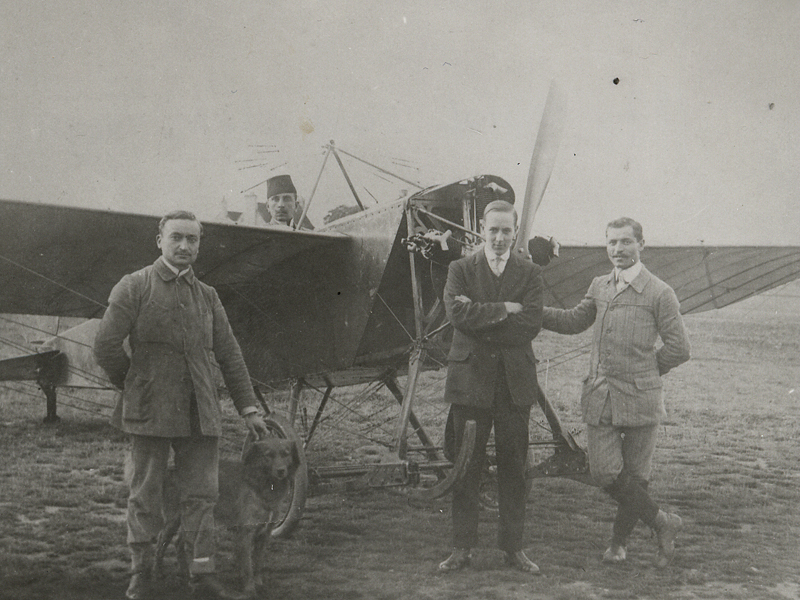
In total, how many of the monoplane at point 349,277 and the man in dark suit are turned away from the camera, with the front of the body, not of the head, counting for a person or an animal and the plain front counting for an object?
0

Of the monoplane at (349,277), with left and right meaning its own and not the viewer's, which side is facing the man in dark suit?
front

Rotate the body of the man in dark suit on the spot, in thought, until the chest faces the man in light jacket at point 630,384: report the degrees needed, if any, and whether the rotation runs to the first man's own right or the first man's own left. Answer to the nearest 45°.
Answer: approximately 135° to the first man's own left

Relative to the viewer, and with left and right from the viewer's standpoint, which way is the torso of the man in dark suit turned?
facing the viewer

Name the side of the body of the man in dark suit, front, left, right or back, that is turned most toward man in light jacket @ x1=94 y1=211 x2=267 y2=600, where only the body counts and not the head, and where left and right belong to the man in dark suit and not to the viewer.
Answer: right

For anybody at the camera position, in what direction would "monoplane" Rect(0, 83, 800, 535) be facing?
facing the viewer and to the right of the viewer
